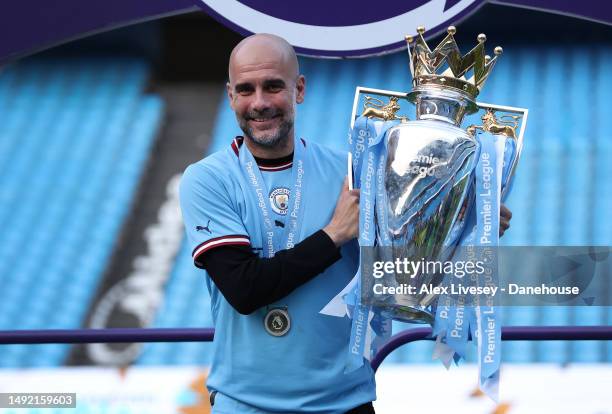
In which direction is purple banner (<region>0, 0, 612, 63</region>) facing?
toward the camera

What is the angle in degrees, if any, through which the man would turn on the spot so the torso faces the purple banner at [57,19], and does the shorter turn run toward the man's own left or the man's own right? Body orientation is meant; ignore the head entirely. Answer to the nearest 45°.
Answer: approximately 135° to the man's own right

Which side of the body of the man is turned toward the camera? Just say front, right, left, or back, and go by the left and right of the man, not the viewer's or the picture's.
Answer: front

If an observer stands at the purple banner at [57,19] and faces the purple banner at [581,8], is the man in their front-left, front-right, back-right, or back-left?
front-right

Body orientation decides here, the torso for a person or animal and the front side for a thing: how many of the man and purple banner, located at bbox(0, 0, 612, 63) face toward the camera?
2

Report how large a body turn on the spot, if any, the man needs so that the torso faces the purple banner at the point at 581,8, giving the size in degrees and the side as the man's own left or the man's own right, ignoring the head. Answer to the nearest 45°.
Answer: approximately 135° to the man's own left

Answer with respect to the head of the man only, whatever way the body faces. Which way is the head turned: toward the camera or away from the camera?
toward the camera

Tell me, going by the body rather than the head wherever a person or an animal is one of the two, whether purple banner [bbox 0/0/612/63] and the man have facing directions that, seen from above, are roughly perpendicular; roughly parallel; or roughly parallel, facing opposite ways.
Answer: roughly parallel
